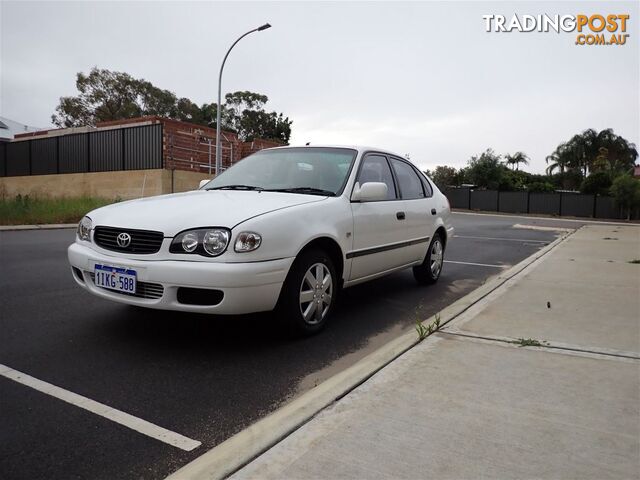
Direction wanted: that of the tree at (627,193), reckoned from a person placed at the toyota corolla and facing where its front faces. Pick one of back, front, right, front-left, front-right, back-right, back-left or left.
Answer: back

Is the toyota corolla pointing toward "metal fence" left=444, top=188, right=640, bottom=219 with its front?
no

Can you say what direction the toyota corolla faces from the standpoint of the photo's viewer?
facing the viewer and to the left of the viewer

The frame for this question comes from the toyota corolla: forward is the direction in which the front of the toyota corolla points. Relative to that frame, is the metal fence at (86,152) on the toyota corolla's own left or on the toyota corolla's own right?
on the toyota corolla's own right
